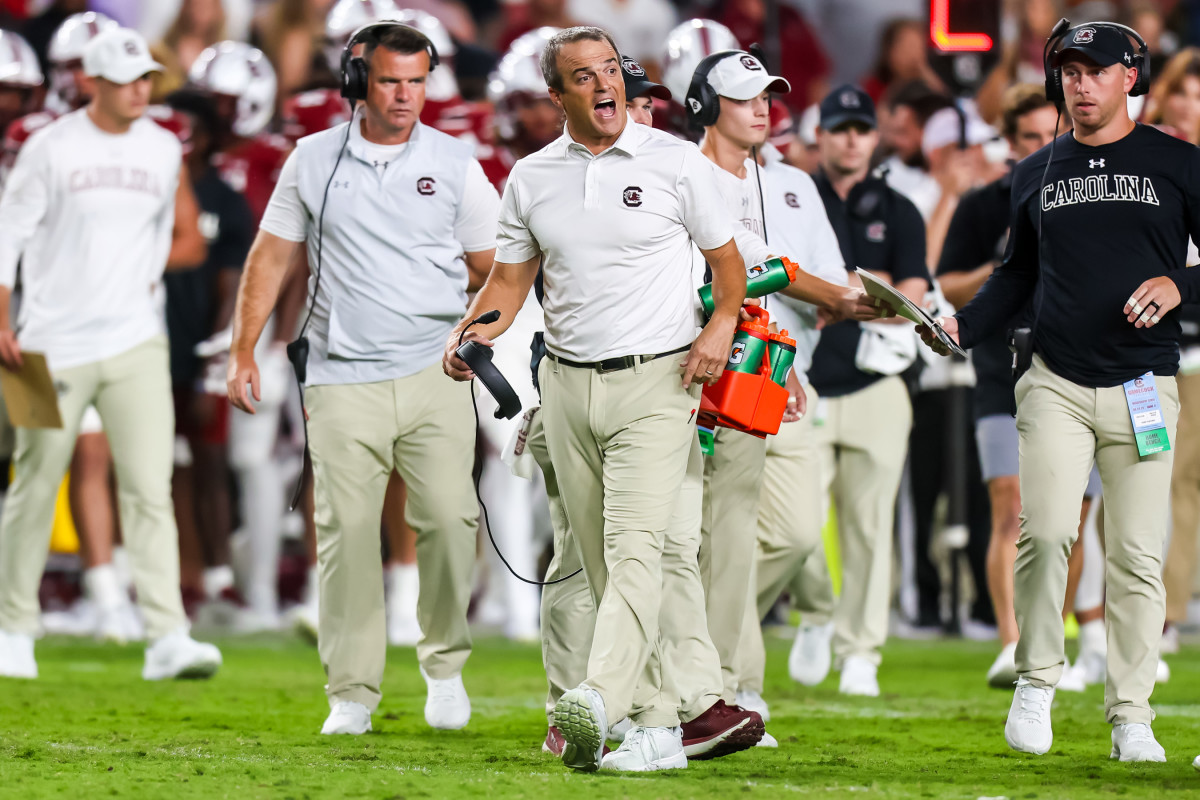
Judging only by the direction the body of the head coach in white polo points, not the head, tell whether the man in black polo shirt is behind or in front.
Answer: behind

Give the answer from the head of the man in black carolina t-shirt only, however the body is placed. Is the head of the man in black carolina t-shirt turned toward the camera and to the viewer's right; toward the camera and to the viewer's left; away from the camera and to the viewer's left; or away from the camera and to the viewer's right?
toward the camera and to the viewer's left

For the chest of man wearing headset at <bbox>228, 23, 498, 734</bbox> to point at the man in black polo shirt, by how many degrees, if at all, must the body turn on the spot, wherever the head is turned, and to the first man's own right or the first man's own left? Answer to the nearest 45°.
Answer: approximately 135° to the first man's own left

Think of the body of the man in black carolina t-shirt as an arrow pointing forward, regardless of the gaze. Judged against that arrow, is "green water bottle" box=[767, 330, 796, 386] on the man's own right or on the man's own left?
on the man's own right

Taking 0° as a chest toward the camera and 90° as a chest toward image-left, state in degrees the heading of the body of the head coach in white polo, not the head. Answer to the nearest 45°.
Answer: approximately 0°

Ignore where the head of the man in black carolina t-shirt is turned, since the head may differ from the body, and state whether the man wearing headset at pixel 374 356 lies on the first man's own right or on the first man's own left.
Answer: on the first man's own right

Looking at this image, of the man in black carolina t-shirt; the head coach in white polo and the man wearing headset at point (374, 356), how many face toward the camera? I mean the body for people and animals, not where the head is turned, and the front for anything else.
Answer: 3
